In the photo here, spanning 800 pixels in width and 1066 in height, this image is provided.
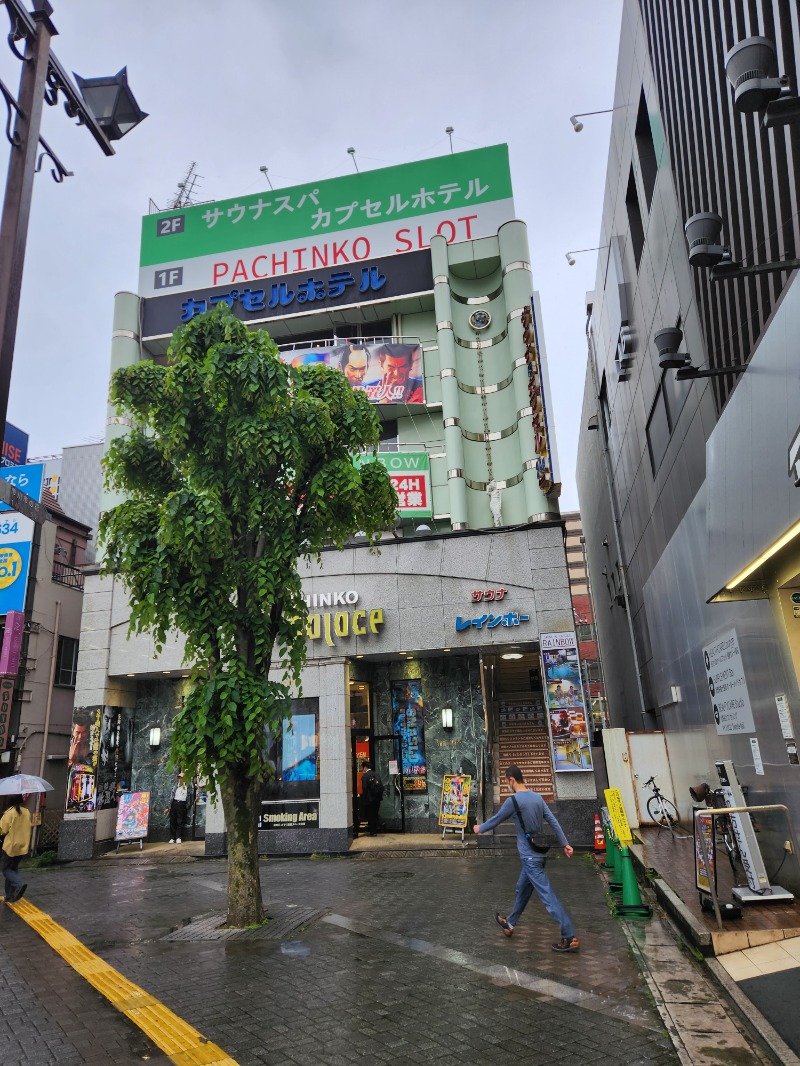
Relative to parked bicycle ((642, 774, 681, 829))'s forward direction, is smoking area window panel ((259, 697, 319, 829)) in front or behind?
in front

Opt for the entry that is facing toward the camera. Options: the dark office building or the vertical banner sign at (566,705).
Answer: the vertical banner sign

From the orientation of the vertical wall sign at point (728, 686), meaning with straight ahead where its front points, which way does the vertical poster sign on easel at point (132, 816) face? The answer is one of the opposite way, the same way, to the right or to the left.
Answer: to the left

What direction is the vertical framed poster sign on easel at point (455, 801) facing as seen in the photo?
toward the camera

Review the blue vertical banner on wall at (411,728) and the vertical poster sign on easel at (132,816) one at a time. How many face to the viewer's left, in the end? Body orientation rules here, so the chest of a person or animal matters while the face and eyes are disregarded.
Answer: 0

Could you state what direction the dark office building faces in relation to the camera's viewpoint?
facing to the left of the viewer

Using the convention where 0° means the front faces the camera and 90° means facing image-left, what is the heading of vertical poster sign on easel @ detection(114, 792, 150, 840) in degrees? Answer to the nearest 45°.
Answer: approximately 0°

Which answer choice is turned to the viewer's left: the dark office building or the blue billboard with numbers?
the dark office building

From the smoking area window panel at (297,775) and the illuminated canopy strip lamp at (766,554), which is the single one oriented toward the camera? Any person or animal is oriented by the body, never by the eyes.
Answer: the smoking area window panel

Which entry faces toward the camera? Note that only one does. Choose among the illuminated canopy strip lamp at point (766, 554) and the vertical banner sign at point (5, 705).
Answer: the vertical banner sign

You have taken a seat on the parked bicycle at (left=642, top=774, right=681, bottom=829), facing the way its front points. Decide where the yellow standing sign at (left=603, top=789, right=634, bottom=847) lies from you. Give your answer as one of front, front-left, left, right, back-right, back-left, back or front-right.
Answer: front-left

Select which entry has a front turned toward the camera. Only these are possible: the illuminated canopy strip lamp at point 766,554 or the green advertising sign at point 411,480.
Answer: the green advertising sign

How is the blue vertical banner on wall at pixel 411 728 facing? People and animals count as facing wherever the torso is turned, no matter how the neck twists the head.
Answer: toward the camera

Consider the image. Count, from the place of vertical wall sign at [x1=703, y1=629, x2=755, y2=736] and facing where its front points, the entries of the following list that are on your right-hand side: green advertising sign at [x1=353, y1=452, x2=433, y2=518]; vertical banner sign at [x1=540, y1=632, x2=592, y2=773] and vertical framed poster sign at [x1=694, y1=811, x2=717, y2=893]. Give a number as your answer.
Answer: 2

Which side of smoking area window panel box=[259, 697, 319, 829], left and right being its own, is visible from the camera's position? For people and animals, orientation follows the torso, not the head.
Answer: front

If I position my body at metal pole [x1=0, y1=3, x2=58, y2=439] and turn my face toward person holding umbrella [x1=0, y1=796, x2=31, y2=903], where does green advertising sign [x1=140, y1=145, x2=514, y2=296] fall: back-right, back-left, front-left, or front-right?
front-right

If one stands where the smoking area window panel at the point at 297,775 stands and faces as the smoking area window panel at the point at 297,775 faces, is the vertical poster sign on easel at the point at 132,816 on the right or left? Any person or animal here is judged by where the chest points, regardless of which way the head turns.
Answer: on its right

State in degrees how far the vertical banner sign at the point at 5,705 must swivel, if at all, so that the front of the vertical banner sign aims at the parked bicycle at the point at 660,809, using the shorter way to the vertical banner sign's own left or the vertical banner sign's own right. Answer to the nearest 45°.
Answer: approximately 45° to the vertical banner sign's own left
